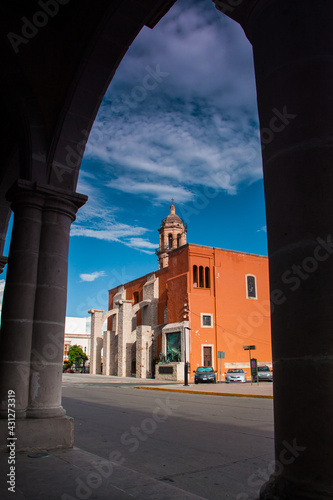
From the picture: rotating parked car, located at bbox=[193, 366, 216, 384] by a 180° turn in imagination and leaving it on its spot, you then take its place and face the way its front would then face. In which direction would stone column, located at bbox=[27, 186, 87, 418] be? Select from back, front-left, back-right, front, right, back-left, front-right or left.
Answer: back

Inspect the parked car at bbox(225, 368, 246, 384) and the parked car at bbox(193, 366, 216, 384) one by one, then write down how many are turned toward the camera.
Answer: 2

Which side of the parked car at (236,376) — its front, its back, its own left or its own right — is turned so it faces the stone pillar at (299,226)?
front

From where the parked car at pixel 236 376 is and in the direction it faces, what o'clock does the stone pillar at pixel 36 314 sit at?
The stone pillar is roughly at 12 o'clock from the parked car.

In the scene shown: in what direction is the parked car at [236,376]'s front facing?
toward the camera

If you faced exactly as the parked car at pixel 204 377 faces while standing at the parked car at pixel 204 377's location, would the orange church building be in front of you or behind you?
behind

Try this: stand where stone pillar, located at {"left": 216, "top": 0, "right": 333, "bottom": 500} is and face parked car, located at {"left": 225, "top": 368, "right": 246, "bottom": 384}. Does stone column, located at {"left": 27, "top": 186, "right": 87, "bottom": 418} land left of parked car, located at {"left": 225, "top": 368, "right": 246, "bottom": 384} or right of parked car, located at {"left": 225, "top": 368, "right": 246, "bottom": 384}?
left

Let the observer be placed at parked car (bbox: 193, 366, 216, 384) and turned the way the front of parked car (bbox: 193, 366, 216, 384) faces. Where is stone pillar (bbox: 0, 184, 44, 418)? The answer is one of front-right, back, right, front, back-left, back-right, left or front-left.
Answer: front

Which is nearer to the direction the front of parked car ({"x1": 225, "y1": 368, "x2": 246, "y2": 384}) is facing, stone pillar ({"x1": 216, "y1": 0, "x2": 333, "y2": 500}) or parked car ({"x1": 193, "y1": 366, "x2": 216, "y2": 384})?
the stone pillar

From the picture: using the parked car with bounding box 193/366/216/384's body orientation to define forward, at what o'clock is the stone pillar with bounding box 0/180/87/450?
The stone pillar is roughly at 12 o'clock from the parked car.

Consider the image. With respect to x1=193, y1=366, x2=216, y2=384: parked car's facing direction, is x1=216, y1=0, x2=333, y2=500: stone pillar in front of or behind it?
in front

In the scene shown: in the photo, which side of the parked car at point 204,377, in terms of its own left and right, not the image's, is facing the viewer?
front

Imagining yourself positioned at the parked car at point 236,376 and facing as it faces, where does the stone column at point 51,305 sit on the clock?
The stone column is roughly at 12 o'clock from the parked car.
